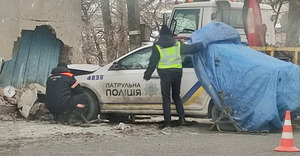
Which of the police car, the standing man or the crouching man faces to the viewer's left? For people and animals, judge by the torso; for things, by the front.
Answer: the police car

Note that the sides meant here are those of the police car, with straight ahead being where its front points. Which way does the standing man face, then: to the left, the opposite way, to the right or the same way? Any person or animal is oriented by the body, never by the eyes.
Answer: to the right

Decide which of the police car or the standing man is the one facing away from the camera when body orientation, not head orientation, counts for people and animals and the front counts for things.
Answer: the standing man

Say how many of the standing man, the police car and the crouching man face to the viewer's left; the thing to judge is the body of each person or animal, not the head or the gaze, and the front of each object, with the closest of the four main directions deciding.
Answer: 1

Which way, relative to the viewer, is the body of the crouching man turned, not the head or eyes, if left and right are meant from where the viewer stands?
facing away from the viewer and to the right of the viewer

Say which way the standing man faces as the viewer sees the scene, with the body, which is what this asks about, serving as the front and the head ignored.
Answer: away from the camera

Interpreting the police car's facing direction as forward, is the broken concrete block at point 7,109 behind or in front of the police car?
in front

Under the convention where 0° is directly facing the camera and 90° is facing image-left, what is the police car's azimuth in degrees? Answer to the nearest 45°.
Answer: approximately 90°

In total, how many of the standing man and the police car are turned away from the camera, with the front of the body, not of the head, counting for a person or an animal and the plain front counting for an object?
1

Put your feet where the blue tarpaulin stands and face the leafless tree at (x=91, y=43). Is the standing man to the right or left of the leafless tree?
left

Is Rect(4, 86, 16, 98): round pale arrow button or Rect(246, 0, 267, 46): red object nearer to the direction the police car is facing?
the round pale arrow button
